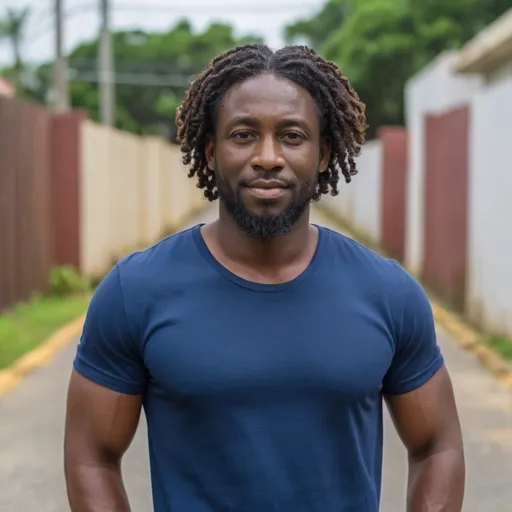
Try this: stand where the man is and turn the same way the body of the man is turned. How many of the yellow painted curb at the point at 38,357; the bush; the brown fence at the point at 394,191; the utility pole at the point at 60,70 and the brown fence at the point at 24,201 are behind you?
5

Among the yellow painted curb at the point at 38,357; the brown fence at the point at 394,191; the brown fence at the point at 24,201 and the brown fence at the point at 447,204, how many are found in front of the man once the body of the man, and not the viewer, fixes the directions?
0

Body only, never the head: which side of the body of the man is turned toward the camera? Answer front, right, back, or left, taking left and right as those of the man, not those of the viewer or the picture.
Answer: front

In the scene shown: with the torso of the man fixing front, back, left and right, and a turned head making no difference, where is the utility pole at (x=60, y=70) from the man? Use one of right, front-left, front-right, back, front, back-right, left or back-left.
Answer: back

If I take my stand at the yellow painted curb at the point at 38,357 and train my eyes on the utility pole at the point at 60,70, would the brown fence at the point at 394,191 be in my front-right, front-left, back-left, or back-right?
front-right

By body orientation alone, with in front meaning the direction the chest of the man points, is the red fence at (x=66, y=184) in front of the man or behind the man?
behind

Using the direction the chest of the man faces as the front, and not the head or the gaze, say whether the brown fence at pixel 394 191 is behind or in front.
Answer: behind

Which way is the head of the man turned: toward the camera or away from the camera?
toward the camera

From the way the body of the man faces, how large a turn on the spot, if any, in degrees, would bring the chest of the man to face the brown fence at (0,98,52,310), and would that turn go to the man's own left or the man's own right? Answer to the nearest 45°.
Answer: approximately 180°

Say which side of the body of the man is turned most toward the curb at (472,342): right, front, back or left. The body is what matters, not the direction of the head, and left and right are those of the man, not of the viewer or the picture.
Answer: back

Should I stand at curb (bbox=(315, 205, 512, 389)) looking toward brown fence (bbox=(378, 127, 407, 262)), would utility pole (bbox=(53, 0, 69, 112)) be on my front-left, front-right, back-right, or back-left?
front-left

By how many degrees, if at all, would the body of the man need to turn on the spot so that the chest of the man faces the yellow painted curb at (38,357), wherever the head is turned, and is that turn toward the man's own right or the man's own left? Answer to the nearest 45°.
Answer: approximately 180°

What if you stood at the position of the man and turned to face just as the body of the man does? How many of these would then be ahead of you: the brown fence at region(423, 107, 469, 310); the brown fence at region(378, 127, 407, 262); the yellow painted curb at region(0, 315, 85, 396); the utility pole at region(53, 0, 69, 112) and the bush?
0

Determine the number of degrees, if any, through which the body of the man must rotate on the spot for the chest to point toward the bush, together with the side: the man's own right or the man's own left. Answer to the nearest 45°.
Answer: approximately 180°

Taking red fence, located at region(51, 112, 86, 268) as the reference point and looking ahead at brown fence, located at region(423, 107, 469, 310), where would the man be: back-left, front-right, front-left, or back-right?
front-right

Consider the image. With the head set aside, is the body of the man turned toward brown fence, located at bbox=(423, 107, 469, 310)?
no
